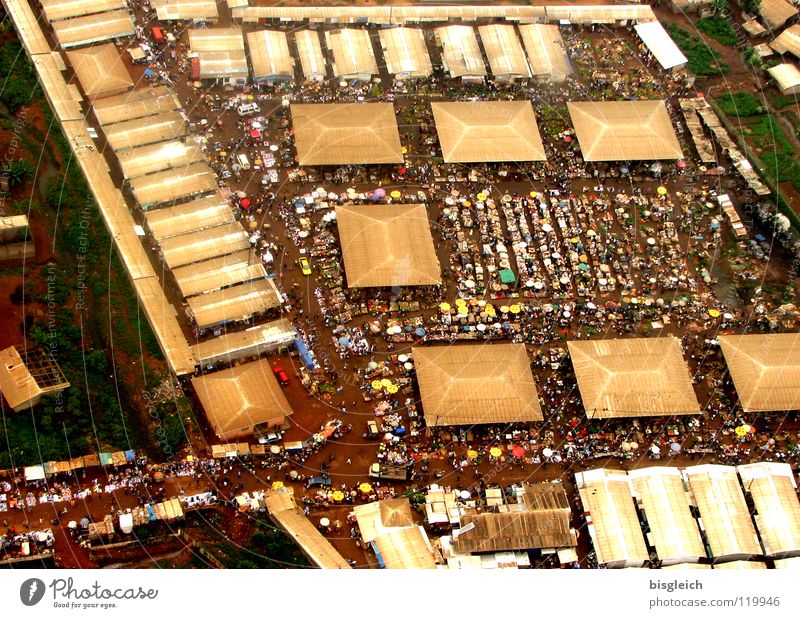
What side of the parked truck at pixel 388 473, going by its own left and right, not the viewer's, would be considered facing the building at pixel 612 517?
back

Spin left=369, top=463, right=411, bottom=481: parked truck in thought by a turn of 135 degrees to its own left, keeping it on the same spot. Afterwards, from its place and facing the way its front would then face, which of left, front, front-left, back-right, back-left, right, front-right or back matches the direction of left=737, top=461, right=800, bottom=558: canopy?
front-left

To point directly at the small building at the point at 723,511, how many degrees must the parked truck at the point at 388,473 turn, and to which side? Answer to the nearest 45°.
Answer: approximately 180°

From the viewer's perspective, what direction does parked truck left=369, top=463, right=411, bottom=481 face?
to the viewer's left

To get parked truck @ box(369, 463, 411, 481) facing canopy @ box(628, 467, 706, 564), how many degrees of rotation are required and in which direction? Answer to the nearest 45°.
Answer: approximately 180°

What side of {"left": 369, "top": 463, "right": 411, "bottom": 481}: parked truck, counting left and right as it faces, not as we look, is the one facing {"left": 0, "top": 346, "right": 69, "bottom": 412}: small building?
front
